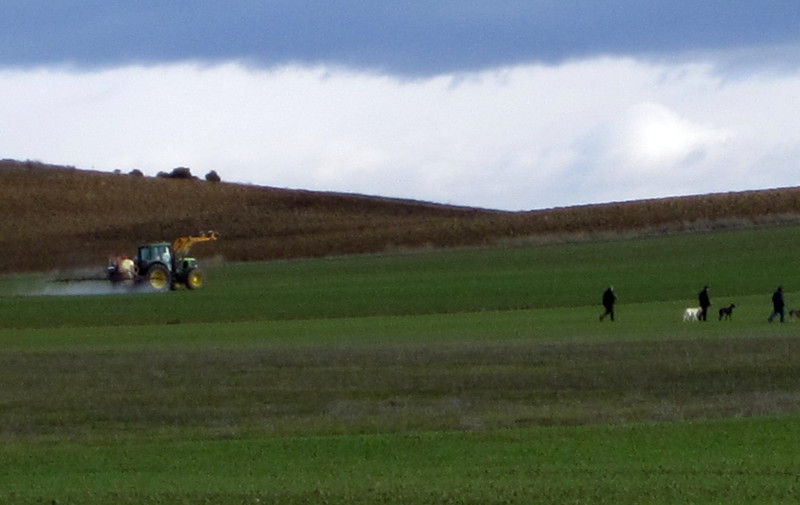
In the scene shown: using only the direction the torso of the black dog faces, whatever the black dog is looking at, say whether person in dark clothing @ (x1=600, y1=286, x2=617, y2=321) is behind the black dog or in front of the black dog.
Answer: behind

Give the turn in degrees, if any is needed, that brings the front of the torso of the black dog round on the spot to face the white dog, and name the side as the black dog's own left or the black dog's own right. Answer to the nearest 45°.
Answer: approximately 180°

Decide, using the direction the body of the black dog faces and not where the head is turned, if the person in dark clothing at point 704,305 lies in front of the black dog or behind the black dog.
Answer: behind

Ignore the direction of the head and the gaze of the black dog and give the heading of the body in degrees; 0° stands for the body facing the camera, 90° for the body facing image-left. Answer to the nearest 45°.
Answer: approximately 270°
